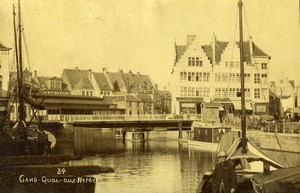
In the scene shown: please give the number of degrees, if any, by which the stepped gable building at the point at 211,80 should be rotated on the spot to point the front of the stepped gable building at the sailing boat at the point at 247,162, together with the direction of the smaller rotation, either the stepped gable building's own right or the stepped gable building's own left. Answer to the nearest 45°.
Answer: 0° — it already faces it

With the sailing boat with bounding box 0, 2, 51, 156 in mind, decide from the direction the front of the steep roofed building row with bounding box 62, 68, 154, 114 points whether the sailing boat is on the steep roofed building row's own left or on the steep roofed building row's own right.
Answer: on the steep roofed building row's own right

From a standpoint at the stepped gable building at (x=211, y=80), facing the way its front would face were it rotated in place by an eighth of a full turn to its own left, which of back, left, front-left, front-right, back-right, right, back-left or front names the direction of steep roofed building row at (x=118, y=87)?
back

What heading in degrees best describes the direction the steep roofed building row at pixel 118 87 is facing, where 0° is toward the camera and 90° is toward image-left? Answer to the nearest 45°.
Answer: approximately 315°

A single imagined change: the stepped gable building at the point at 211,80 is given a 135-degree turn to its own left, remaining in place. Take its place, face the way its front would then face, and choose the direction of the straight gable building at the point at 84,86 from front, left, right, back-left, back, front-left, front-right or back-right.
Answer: left

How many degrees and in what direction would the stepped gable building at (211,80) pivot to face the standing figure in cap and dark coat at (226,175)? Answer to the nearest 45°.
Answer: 0° — it already faces it

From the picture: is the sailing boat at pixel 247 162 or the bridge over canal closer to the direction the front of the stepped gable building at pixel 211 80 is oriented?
the sailing boat

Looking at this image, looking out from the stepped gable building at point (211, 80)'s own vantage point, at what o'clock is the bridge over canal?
The bridge over canal is roughly at 2 o'clock from the stepped gable building.

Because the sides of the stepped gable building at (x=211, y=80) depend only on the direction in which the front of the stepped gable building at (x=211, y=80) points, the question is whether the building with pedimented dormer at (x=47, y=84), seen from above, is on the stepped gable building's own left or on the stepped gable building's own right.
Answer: on the stepped gable building's own right
